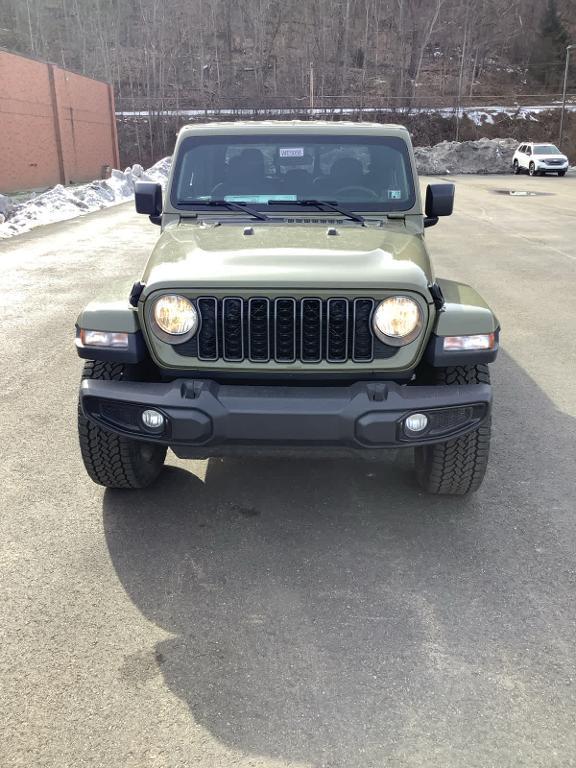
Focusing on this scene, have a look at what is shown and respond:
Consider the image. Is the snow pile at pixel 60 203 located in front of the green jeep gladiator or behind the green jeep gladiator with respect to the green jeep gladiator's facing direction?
behind

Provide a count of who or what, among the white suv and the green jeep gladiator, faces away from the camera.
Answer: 0

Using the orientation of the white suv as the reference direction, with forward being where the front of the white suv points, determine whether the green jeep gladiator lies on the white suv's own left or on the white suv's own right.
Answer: on the white suv's own right

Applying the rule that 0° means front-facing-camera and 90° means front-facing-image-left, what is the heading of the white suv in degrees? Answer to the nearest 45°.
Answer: approximately 315°

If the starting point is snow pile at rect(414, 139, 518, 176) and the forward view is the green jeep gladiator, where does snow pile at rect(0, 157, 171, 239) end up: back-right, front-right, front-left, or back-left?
front-right

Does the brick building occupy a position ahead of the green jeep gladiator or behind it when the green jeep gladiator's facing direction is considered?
behind

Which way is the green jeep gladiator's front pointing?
toward the camera

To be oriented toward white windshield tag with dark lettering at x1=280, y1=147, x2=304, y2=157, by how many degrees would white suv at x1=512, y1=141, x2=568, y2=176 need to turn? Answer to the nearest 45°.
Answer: approximately 45° to its right

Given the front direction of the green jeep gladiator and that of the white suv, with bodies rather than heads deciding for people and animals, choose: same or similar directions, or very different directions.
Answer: same or similar directions

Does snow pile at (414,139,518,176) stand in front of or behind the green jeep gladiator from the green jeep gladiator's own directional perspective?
behind

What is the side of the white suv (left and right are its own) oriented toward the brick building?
right

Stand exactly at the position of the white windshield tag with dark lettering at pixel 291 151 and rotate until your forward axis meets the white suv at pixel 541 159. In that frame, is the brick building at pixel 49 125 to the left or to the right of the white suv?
left

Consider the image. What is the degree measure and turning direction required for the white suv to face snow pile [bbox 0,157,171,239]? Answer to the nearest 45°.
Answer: approximately 90° to its right

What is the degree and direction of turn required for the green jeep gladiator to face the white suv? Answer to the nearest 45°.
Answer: approximately 180°

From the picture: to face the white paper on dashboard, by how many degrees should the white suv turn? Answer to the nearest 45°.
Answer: approximately 45° to its right
